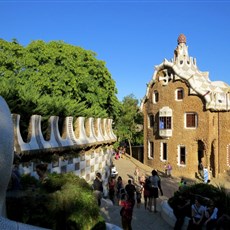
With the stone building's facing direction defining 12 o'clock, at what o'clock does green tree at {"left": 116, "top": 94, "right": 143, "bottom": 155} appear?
The green tree is roughly at 3 o'clock from the stone building.

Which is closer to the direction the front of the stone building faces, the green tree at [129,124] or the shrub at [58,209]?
the shrub

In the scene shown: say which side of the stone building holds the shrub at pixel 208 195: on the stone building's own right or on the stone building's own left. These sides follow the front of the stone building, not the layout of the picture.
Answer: on the stone building's own left

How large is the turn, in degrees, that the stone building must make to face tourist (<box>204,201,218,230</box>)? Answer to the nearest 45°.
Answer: approximately 45° to its left

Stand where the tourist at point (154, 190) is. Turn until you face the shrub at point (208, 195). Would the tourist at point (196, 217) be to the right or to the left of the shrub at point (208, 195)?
right

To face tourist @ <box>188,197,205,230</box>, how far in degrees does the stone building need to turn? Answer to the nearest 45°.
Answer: approximately 45° to its left

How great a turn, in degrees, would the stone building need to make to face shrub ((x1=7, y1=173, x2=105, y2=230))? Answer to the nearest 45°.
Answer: approximately 45° to its left

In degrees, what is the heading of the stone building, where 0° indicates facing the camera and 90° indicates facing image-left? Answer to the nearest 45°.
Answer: approximately 45°
